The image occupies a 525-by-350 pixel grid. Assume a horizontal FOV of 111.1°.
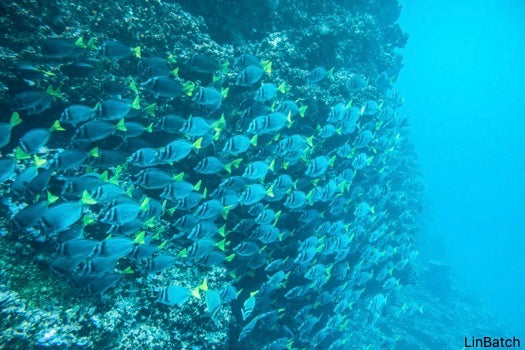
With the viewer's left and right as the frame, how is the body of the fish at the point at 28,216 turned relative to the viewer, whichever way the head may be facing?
facing to the left of the viewer

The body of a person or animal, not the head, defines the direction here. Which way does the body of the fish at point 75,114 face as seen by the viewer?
to the viewer's left

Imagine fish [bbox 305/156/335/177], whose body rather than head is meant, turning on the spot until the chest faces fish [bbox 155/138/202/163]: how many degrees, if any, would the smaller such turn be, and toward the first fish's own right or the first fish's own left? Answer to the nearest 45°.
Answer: approximately 45° to the first fish's own left

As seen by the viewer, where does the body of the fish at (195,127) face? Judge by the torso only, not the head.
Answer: to the viewer's left

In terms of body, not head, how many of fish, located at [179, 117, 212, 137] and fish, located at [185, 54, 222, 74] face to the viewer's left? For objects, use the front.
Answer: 2

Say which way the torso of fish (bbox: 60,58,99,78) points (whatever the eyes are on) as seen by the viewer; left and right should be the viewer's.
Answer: facing to the left of the viewer

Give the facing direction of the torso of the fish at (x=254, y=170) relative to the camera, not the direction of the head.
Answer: to the viewer's left
